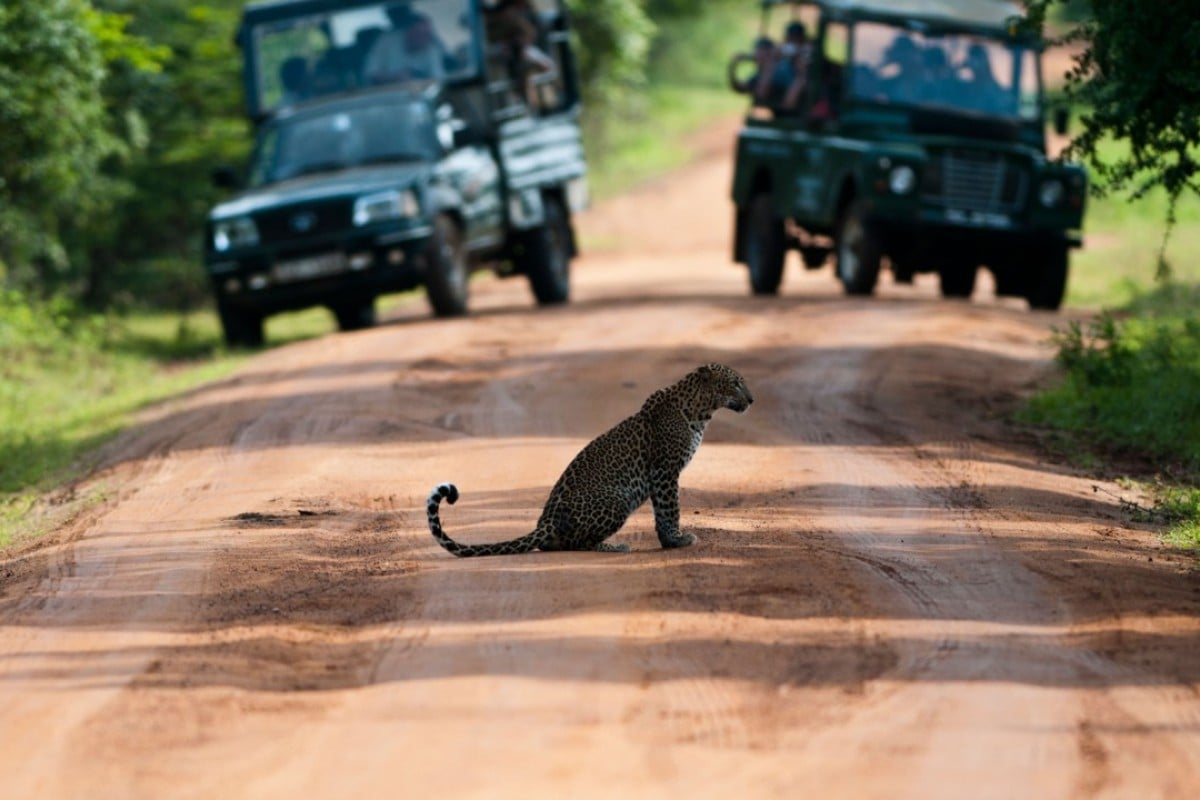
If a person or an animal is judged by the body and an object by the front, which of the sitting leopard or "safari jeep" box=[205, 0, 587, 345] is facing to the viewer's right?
the sitting leopard

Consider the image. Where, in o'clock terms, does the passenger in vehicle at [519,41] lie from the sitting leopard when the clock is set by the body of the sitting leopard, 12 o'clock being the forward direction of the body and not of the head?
The passenger in vehicle is roughly at 9 o'clock from the sitting leopard.

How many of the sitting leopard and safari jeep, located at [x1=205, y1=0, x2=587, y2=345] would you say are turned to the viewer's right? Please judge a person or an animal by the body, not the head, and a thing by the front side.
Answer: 1

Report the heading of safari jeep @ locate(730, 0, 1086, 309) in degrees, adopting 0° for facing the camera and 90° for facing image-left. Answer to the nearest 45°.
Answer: approximately 315°

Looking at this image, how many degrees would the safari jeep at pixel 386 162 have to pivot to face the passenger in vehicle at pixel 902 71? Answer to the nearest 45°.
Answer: approximately 135° to its left

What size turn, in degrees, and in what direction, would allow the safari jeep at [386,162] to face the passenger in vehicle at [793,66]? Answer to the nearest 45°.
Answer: approximately 135° to its left

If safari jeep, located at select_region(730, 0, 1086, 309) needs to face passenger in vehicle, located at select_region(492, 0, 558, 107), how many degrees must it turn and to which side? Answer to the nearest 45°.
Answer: approximately 135° to its right

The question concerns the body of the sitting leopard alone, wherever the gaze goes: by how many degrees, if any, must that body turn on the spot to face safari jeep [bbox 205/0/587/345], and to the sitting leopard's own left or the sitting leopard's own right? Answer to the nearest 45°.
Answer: approximately 90° to the sitting leopard's own left

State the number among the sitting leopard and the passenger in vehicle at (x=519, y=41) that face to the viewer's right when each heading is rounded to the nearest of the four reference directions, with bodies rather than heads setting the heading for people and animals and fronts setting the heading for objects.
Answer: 1

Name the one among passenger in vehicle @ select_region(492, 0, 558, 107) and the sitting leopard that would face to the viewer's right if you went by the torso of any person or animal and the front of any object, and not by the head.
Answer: the sitting leopard

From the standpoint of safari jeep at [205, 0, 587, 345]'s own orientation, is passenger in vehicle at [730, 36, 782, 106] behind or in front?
behind

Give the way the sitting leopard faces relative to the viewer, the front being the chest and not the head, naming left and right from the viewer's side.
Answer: facing to the right of the viewer
